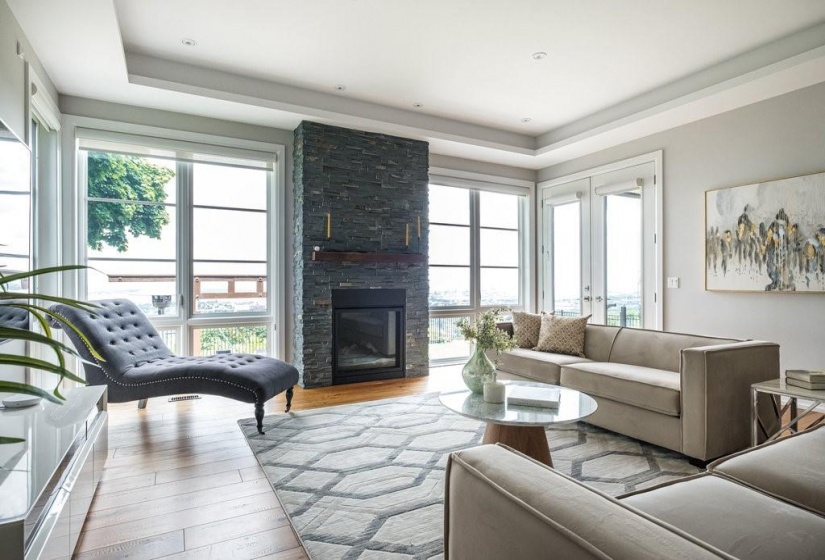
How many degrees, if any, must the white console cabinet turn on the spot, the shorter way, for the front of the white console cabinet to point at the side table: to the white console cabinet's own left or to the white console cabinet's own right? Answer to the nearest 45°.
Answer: approximately 45° to the white console cabinet's own right

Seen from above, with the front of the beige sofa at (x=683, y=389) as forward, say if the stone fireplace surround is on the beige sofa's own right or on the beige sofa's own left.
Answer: on the beige sofa's own right

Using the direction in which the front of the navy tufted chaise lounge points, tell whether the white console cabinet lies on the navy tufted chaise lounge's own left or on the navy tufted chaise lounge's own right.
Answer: on the navy tufted chaise lounge's own right

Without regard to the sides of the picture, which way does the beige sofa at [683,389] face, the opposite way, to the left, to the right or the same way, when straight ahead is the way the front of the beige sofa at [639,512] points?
to the left

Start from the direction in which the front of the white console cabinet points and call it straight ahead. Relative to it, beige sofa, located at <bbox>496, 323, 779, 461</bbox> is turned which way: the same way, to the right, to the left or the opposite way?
the opposite way

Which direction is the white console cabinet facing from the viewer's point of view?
to the viewer's right

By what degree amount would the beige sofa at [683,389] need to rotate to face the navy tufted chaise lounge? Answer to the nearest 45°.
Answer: approximately 45° to its right

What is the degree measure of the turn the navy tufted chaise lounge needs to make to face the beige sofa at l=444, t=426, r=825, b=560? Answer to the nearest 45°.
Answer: approximately 45° to its right

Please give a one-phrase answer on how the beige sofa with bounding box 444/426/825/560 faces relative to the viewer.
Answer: facing away from the viewer and to the left of the viewer
